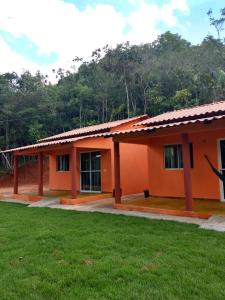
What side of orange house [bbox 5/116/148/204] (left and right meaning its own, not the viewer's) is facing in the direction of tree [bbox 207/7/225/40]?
back

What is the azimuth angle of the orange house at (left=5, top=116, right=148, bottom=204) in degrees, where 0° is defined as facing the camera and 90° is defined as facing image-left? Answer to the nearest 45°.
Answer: approximately 45°
